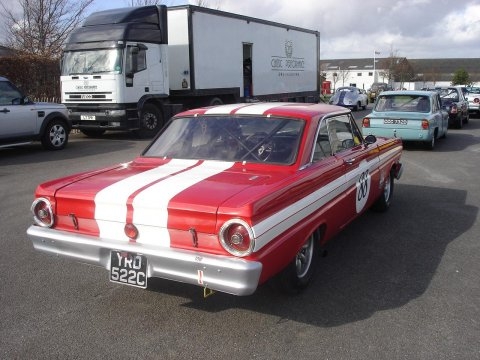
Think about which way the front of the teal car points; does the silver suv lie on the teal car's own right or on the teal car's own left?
on the teal car's own left

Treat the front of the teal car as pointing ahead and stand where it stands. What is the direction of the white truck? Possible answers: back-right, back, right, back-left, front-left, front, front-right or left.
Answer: left

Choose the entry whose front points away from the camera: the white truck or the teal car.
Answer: the teal car

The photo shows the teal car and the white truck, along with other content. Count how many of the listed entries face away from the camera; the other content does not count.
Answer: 1

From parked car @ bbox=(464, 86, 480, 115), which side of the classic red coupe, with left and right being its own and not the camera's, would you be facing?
front

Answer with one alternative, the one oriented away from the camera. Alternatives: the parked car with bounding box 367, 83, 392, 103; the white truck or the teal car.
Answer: the teal car

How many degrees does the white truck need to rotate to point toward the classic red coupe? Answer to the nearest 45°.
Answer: approximately 45° to its left

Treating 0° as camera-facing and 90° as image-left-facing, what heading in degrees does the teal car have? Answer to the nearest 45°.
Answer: approximately 180°

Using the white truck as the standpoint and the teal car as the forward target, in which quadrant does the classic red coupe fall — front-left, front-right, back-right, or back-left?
front-right

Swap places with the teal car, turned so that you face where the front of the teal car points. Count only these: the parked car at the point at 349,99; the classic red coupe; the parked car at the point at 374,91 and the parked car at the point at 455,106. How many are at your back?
1

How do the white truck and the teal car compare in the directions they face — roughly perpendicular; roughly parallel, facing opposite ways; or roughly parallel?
roughly parallel, facing opposite ways

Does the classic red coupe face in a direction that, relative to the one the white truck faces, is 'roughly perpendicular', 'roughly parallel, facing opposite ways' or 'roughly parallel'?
roughly parallel, facing opposite ways

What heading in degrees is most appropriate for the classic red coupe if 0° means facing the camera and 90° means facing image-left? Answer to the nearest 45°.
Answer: approximately 225°

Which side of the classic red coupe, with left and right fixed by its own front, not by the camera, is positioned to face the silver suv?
left

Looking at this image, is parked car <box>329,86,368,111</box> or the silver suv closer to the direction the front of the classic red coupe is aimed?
the parked car

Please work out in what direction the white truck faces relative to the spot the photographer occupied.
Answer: facing the viewer and to the left of the viewer
